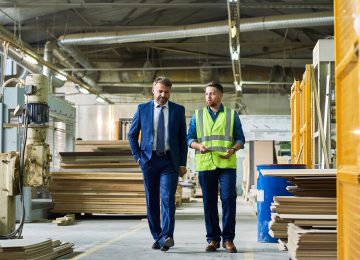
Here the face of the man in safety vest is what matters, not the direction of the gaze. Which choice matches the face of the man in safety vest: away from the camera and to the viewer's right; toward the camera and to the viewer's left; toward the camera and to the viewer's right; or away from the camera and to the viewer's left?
toward the camera and to the viewer's left

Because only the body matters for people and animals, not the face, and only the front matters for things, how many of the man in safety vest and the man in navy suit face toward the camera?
2

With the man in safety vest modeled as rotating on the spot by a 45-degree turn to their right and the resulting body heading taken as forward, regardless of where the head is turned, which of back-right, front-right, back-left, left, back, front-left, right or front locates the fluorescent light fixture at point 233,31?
back-right

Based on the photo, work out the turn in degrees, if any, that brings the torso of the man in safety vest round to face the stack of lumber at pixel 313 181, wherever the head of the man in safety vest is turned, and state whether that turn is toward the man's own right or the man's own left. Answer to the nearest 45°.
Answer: approximately 45° to the man's own left

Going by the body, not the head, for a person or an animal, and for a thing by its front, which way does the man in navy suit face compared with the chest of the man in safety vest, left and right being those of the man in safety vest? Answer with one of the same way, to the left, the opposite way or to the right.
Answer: the same way

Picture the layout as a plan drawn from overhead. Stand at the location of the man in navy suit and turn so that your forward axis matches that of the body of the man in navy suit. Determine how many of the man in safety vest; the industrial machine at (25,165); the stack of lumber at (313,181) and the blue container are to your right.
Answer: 1

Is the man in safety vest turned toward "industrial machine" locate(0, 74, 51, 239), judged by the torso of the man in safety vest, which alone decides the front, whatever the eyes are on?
no

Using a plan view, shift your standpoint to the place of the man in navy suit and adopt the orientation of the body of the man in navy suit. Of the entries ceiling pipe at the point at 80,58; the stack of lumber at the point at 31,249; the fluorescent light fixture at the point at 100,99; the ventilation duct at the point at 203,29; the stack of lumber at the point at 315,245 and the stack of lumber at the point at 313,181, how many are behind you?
3

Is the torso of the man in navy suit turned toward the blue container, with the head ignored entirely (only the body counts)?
no

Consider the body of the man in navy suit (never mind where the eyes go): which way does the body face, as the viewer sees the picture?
toward the camera

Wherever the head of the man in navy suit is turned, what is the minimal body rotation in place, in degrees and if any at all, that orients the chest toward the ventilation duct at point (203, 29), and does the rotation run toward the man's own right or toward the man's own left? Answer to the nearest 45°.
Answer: approximately 180°

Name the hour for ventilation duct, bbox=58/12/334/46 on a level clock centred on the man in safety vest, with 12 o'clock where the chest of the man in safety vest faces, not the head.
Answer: The ventilation duct is roughly at 6 o'clock from the man in safety vest.

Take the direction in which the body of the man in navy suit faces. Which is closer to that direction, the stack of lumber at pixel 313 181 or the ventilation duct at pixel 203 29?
the stack of lumber

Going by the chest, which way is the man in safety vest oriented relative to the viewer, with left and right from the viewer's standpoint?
facing the viewer

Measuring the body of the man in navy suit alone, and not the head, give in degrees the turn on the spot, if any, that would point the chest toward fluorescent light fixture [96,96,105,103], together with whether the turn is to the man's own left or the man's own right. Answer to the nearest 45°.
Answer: approximately 180°
